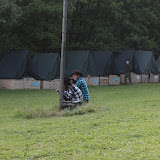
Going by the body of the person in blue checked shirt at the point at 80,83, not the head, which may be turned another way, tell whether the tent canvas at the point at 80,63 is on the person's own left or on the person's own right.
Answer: on the person's own right

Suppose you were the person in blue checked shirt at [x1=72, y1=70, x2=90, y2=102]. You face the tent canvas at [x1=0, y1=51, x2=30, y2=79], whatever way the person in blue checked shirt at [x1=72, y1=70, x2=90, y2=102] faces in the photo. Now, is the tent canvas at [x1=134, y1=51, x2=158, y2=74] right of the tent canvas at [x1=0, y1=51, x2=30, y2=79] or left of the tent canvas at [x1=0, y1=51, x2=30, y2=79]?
right

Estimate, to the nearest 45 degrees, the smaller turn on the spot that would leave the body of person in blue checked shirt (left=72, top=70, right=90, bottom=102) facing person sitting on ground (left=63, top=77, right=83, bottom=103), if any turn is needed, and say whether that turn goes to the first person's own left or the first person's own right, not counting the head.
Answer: approximately 45° to the first person's own left

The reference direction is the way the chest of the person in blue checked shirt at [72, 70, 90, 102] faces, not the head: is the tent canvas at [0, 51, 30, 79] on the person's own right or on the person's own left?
on the person's own right

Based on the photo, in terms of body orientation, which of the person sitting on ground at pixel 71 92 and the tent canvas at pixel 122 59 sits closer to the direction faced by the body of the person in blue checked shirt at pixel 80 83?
the person sitting on ground

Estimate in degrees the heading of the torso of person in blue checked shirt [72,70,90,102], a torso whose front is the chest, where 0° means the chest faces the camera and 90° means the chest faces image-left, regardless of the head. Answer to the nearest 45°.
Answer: approximately 90°

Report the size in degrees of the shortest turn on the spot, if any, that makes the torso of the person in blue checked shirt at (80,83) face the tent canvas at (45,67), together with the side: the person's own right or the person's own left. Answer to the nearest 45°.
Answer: approximately 90° to the person's own right
